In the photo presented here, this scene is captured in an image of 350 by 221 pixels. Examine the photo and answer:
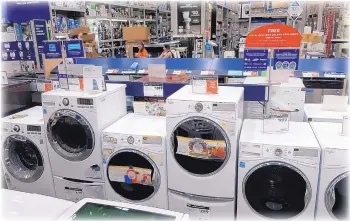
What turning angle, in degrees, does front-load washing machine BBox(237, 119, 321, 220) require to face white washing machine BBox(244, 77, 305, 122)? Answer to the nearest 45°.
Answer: approximately 180°

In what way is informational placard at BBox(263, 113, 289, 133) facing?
toward the camera

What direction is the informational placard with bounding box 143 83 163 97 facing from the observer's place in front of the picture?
facing the viewer

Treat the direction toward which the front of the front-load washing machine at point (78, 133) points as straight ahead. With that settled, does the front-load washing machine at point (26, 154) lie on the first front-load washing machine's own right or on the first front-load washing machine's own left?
on the first front-load washing machine's own right

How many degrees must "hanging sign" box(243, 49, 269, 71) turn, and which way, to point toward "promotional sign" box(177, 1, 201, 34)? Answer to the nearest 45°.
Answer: approximately 180°

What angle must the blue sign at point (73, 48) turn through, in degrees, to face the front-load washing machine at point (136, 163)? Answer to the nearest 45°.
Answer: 0° — it already faces it

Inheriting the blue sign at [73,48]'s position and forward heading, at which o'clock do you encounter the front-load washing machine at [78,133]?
The front-load washing machine is roughly at 12 o'clock from the blue sign.

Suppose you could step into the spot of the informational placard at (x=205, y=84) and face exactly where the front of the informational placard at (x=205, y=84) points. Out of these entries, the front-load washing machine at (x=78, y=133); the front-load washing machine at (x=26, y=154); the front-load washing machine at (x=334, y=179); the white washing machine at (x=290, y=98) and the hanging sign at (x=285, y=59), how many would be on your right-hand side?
2

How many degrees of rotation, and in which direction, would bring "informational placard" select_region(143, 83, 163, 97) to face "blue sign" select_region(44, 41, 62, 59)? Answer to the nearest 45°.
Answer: approximately 135° to its right

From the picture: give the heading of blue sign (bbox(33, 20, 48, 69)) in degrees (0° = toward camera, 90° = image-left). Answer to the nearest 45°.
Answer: approximately 0°

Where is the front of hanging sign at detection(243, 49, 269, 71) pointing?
toward the camera

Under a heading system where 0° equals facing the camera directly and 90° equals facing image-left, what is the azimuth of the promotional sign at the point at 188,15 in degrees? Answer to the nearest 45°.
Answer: approximately 0°

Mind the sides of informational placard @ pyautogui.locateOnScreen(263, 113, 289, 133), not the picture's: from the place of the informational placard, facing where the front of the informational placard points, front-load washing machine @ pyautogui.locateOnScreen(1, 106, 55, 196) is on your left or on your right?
on your right

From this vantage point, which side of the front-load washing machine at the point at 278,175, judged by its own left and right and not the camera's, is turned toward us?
front

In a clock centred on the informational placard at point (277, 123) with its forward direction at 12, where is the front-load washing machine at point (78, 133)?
The front-load washing machine is roughly at 3 o'clock from the informational placard.

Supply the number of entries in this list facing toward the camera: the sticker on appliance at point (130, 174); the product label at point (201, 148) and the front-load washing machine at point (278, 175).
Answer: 3

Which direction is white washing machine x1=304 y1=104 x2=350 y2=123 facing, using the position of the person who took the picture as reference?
facing the viewer
